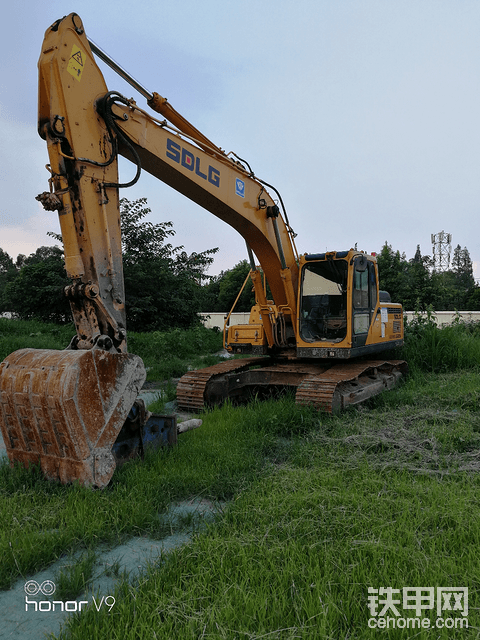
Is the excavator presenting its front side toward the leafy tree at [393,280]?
no

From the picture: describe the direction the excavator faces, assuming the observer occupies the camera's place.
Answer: facing the viewer and to the left of the viewer

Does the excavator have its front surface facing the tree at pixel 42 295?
no
